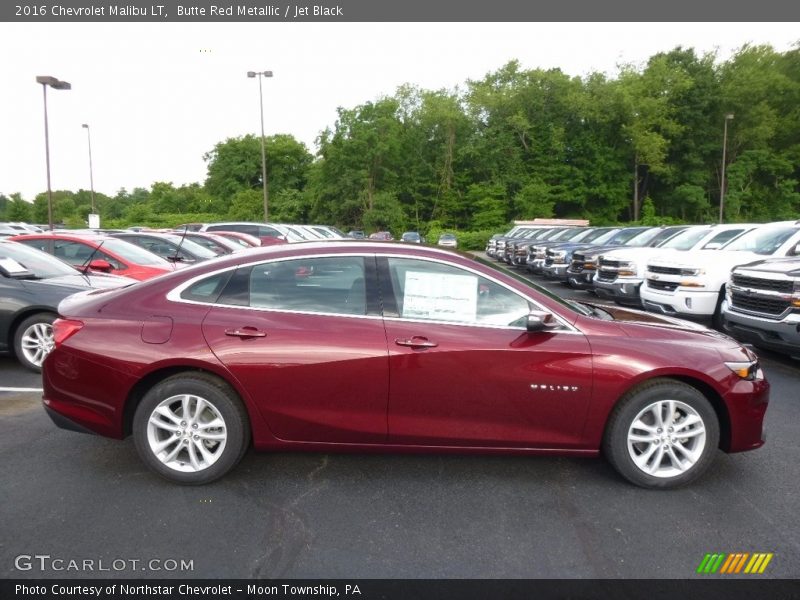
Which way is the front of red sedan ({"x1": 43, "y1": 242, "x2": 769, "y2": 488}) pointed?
to the viewer's right

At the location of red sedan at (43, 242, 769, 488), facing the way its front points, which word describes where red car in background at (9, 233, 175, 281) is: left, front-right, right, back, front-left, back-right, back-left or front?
back-left

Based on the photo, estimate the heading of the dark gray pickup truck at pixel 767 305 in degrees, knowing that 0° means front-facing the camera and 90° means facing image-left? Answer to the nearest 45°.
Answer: approximately 45°

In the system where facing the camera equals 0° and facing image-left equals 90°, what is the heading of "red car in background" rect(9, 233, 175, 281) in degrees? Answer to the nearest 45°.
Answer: approximately 315°

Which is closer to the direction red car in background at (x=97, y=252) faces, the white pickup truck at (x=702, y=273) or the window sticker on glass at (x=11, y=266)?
the white pickup truck

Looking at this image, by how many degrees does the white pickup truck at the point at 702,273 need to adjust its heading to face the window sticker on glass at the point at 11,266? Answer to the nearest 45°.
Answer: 0° — it already faces it
